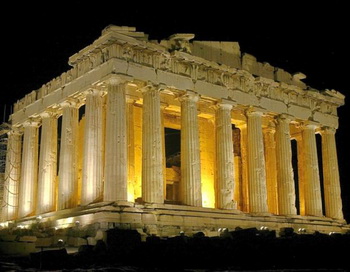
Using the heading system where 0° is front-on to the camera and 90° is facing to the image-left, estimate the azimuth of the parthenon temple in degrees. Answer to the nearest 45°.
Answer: approximately 315°
